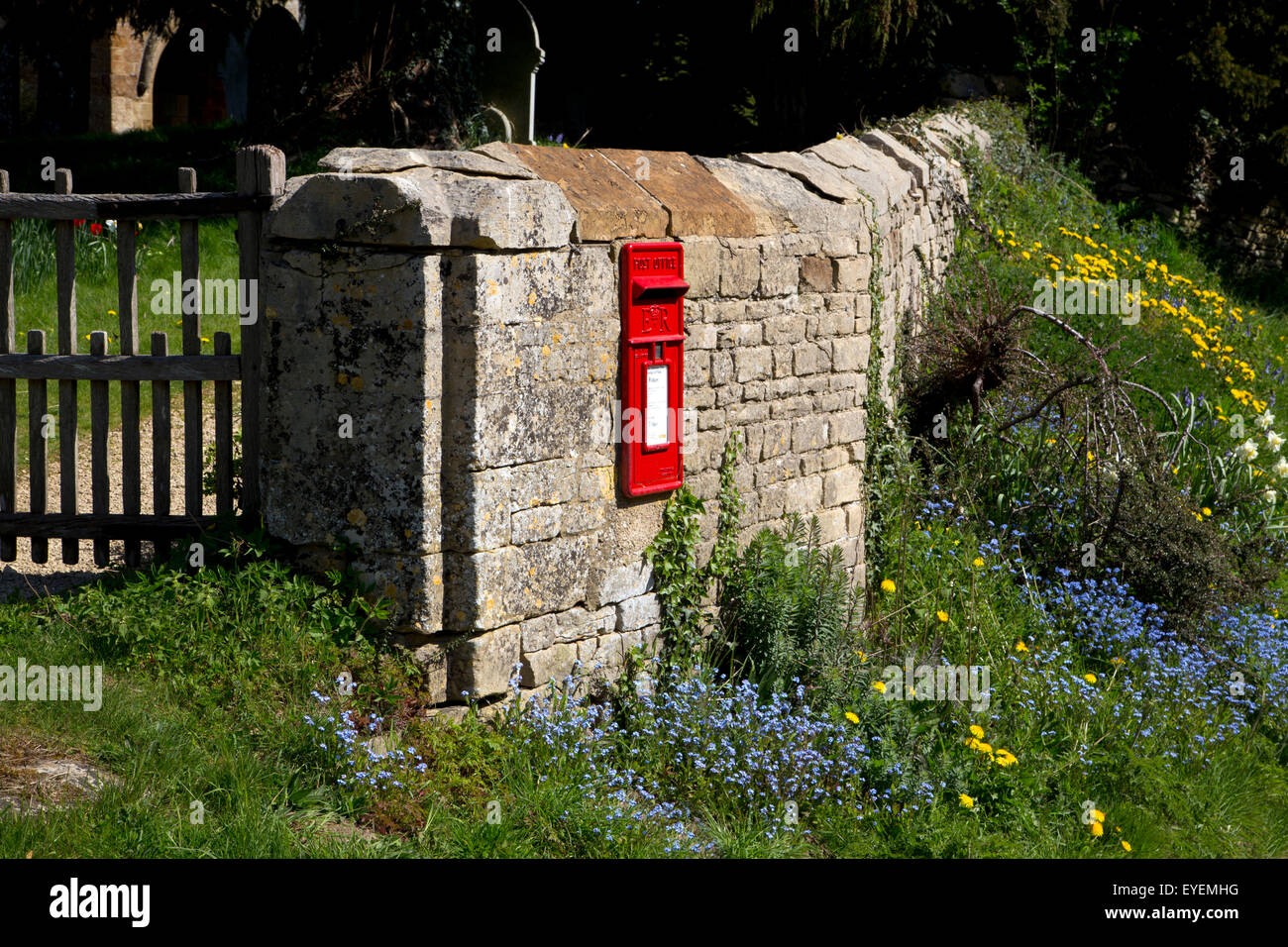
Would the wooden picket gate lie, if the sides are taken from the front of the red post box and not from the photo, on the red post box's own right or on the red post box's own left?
on the red post box's own right
